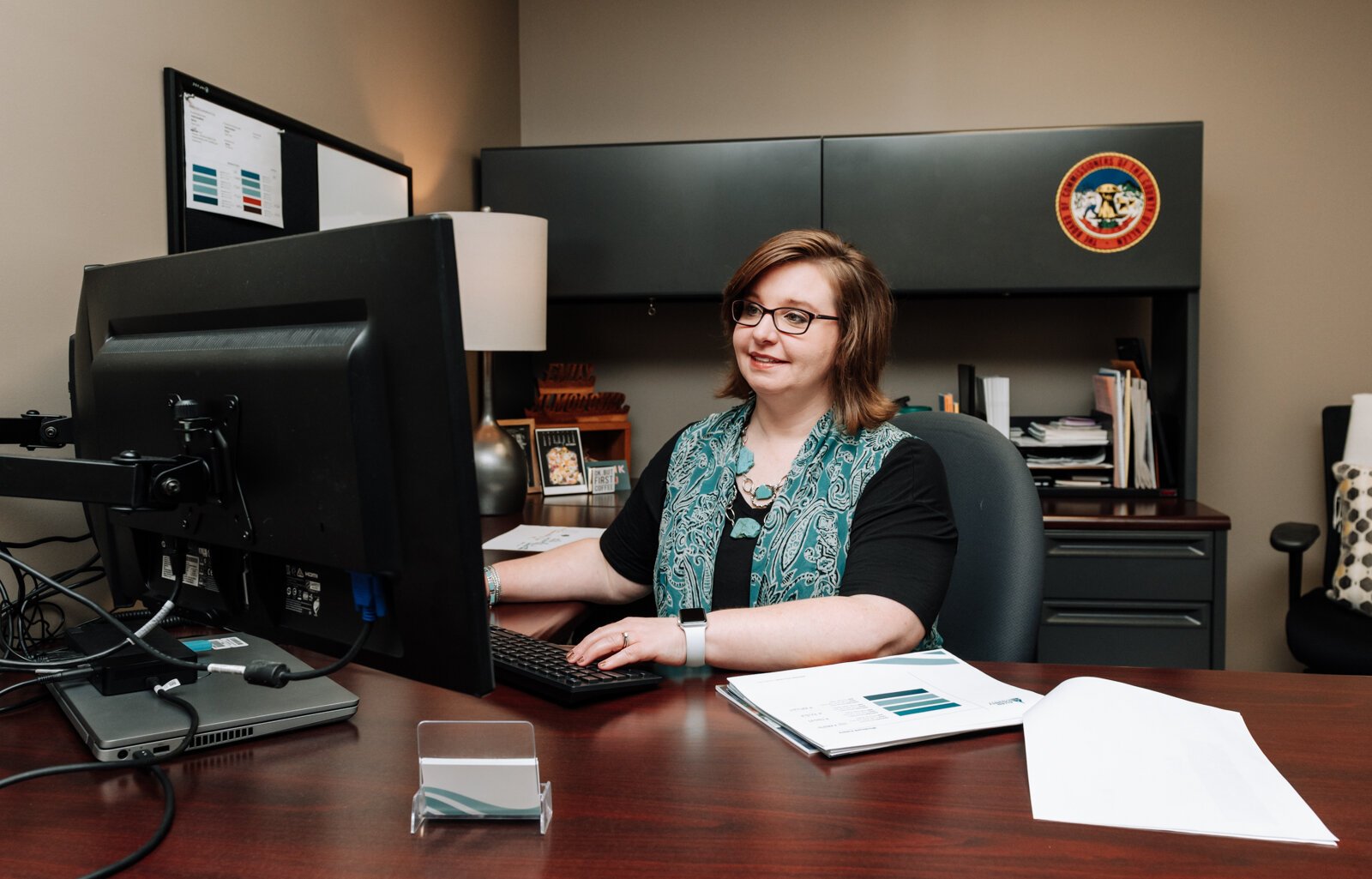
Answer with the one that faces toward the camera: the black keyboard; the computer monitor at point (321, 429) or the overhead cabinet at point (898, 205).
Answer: the overhead cabinet

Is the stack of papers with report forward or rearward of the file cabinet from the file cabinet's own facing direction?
forward

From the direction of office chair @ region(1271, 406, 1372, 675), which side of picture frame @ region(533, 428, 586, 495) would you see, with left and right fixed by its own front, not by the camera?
left

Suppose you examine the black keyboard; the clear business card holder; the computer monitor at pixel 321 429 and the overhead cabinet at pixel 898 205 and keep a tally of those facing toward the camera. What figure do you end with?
2

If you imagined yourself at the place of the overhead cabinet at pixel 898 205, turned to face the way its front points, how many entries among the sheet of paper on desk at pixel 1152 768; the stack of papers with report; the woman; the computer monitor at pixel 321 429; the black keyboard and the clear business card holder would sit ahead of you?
6

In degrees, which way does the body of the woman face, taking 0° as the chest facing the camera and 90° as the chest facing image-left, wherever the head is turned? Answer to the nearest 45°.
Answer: approximately 45°

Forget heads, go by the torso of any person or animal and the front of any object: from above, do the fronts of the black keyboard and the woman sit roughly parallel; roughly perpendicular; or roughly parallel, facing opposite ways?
roughly parallel, facing opposite ways

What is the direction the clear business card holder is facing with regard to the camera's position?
facing the viewer

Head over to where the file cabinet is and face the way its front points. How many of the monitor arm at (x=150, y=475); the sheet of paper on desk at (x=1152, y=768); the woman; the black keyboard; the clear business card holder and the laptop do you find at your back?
0

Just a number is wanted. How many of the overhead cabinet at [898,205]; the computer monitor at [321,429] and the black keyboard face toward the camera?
1

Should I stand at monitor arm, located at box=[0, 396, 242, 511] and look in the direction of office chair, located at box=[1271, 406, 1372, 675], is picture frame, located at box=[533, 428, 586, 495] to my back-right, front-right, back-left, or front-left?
front-left

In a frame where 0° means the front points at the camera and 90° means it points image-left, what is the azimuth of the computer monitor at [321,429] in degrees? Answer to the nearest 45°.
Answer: approximately 225°

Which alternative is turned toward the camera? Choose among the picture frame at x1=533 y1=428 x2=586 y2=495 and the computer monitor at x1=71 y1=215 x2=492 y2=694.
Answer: the picture frame

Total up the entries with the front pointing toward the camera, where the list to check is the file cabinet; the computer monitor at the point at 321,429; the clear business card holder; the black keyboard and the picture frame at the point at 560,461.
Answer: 3

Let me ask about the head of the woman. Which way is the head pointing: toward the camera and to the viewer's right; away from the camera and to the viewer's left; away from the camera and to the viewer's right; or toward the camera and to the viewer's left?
toward the camera and to the viewer's left

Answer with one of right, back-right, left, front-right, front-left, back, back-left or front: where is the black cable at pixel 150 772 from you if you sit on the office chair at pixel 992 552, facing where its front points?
front

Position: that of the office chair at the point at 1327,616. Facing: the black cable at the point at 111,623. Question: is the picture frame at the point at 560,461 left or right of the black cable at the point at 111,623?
right

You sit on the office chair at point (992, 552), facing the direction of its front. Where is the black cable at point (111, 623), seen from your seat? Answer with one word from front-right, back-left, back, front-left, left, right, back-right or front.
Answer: front

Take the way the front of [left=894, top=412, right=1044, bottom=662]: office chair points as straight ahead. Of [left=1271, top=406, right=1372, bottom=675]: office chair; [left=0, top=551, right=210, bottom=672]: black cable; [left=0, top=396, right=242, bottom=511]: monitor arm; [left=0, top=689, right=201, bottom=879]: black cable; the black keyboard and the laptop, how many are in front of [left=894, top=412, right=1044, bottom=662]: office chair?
5

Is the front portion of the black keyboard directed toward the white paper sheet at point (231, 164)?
no
